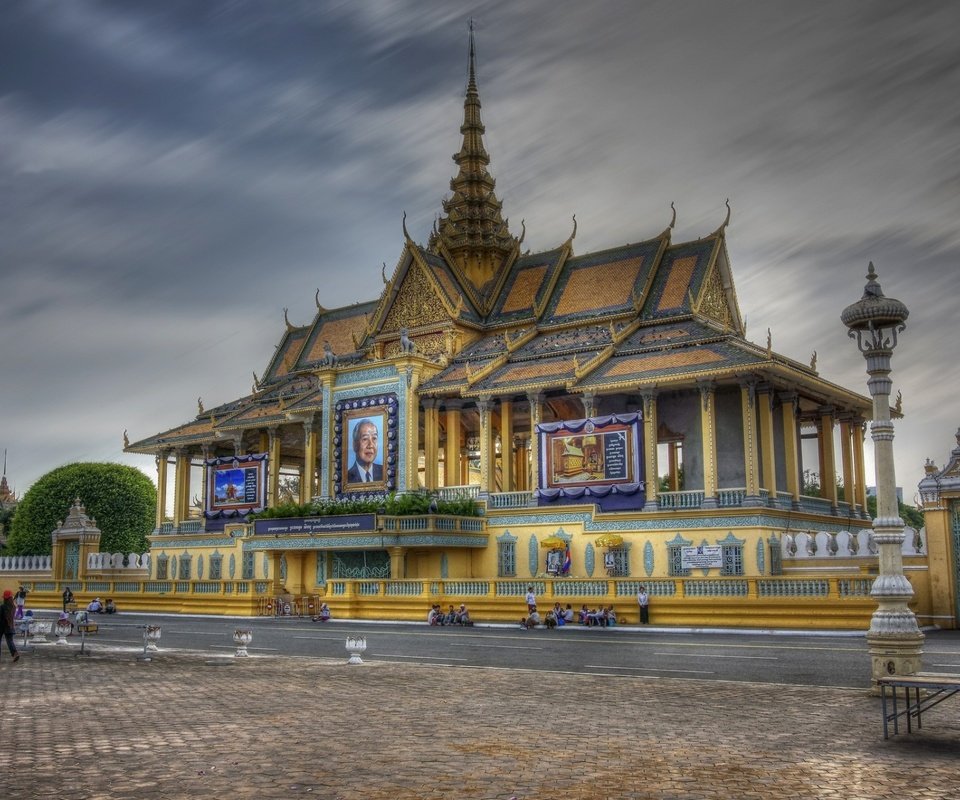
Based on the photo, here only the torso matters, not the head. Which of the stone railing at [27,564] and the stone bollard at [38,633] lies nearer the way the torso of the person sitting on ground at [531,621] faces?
the stone bollard

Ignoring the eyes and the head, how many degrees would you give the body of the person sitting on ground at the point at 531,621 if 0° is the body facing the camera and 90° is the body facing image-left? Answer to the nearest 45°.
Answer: approximately 45°

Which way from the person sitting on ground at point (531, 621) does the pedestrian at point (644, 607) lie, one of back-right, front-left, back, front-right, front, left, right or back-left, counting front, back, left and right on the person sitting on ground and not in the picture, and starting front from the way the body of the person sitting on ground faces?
back-left

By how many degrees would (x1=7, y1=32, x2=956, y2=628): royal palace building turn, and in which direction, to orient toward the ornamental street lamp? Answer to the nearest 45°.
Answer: approximately 45° to its left

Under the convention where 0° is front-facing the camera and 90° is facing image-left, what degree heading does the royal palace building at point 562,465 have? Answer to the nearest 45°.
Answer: approximately 45°

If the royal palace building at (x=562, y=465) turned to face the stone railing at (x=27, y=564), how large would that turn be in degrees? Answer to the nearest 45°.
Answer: approximately 90° to its right

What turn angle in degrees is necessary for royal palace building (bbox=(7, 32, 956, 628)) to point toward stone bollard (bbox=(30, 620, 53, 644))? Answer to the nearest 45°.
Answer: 0° — it already faces it

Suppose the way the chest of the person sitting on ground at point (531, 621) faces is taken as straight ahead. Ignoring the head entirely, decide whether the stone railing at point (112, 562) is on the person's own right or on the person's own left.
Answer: on the person's own right

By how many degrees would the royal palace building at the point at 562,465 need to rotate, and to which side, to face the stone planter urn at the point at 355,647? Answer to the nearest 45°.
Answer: approximately 45° to its left
